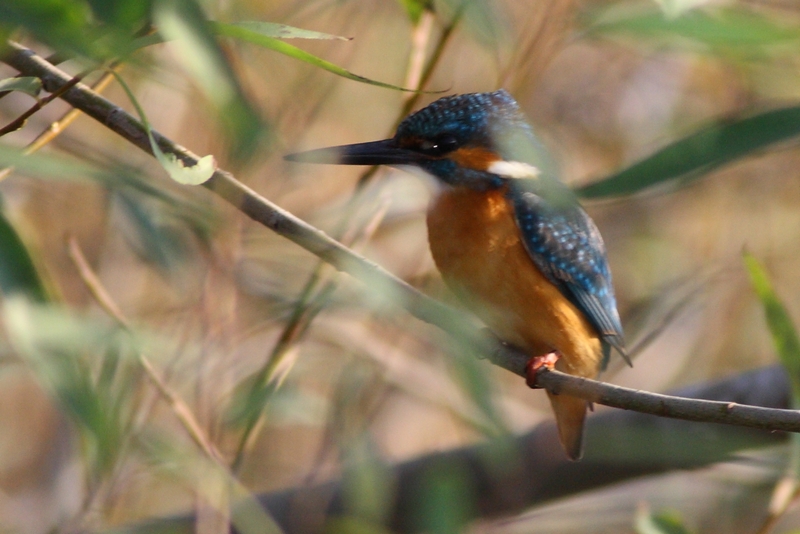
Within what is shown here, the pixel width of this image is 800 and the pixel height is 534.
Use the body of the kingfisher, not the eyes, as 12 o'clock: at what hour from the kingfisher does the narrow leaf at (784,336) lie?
The narrow leaf is roughly at 7 o'clock from the kingfisher.

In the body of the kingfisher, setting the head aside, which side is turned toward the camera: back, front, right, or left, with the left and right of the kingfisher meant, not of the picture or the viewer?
left
